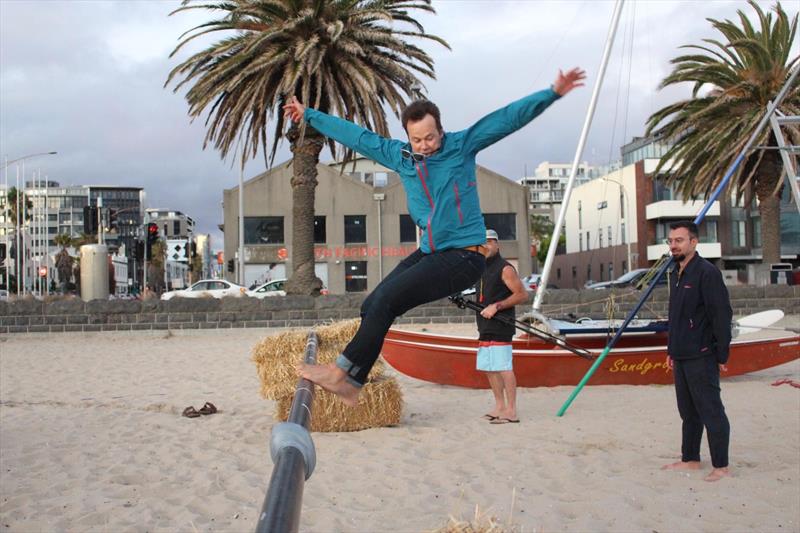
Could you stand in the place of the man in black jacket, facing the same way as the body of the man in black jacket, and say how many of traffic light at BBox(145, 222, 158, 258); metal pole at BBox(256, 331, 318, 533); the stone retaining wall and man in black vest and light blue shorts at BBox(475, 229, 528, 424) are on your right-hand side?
3

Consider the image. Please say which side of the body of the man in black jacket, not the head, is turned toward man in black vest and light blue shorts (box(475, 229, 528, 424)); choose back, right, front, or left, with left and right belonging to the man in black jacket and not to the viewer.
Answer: right

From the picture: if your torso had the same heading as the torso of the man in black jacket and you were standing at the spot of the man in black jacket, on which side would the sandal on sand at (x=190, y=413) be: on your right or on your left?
on your right

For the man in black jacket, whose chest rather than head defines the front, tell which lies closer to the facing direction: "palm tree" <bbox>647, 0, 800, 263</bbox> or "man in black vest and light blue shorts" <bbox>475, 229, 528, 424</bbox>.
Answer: the man in black vest and light blue shorts

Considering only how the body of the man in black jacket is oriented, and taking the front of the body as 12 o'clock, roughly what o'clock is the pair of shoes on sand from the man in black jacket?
The pair of shoes on sand is roughly at 2 o'clock from the man in black jacket.

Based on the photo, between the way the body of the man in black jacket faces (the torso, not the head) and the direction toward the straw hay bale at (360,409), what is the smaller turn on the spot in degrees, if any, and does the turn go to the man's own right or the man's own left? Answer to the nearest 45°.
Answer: approximately 45° to the man's own right

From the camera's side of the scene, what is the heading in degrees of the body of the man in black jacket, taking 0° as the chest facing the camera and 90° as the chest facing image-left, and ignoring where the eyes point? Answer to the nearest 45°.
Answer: approximately 45°

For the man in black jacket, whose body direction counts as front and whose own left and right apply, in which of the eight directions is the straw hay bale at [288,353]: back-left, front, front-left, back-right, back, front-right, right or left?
front-right

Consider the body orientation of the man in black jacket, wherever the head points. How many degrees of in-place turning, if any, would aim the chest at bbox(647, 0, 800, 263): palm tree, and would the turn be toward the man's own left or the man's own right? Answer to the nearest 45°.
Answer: approximately 135° to the man's own right

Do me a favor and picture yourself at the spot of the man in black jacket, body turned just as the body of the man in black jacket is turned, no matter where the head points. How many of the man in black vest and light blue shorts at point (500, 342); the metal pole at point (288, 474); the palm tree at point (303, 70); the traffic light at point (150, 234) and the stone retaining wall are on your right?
4

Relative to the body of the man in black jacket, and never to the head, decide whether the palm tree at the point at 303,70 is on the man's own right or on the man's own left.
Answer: on the man's own right

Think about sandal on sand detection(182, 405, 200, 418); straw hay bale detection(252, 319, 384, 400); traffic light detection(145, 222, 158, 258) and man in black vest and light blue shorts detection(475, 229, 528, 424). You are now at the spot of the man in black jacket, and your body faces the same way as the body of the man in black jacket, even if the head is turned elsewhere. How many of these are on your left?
0

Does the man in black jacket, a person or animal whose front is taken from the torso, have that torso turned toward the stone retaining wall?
no

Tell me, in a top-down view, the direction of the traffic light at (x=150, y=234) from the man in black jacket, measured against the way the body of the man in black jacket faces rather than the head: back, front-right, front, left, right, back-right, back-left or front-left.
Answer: right

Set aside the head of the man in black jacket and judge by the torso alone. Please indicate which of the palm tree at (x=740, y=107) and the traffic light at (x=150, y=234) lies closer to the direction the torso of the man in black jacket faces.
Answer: the traffic light
